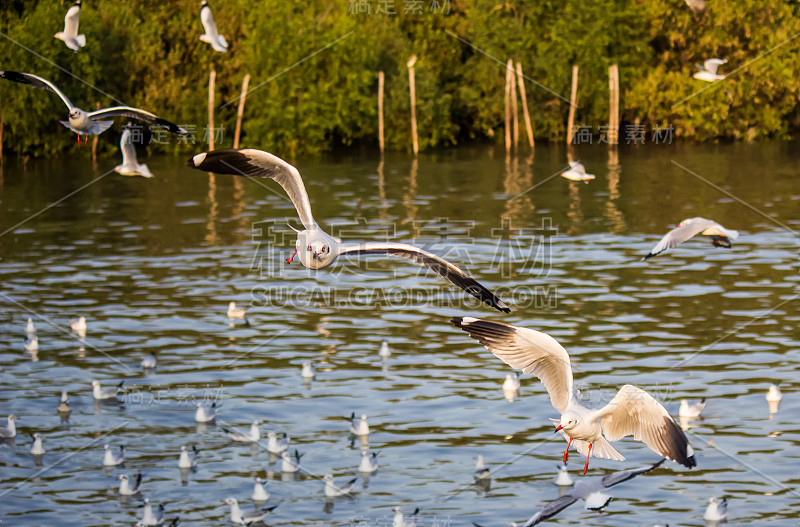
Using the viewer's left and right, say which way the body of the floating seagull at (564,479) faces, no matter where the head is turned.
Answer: facing the viewer

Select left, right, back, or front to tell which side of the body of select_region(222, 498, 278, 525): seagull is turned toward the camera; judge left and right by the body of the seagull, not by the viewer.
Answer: left

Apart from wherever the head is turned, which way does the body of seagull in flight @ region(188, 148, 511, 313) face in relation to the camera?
toward the camera

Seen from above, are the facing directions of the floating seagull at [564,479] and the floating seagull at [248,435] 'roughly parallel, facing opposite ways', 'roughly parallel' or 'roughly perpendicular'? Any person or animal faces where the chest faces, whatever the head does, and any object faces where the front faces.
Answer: roughly perpendicular

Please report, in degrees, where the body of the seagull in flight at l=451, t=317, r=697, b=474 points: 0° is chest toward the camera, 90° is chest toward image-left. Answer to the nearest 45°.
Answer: approximately 45°

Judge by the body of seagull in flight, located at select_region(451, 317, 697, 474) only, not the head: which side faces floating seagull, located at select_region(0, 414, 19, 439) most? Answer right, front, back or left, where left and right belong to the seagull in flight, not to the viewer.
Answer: right

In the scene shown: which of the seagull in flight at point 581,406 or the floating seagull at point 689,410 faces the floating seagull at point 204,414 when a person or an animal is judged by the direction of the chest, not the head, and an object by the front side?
the floating seagull at point 689,410

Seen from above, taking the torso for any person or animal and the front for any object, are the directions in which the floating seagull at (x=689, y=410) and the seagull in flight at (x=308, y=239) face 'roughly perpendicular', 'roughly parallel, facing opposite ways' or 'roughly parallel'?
roughly perpendicular

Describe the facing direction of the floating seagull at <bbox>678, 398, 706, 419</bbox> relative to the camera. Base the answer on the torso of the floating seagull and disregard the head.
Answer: to the viewer's left

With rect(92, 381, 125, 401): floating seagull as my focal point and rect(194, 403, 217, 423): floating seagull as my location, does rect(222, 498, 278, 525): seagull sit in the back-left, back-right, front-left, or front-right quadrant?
back-left

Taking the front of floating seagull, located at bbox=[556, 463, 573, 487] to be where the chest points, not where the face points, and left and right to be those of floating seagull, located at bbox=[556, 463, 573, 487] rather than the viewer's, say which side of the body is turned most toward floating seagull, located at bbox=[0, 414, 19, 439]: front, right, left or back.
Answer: right

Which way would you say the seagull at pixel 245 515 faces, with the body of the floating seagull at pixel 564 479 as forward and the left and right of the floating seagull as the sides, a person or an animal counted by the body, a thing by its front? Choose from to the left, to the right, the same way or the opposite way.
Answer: to the right
